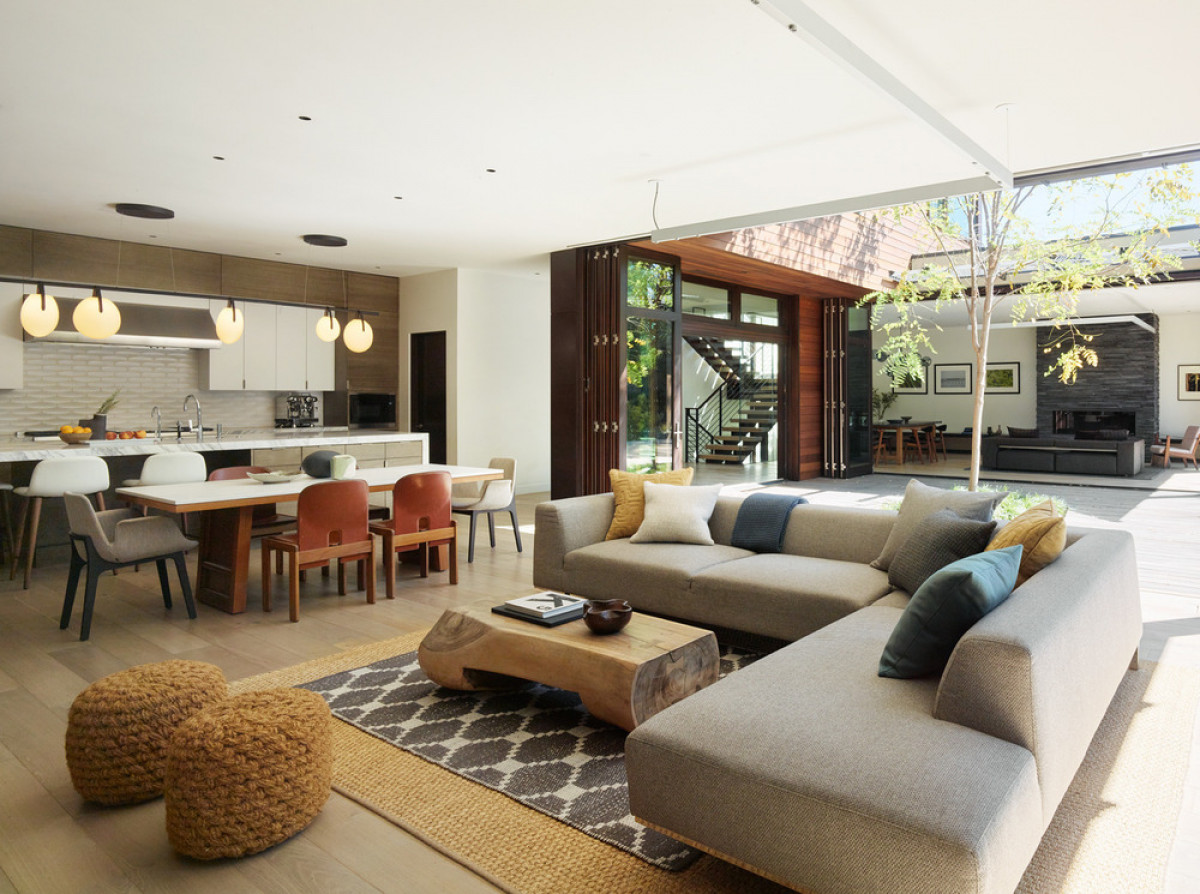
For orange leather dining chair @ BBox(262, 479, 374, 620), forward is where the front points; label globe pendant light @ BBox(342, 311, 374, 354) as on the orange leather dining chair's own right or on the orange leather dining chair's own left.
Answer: on the orange leather dining chair's own right

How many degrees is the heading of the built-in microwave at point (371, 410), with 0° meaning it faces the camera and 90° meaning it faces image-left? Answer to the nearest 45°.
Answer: approximately 0°

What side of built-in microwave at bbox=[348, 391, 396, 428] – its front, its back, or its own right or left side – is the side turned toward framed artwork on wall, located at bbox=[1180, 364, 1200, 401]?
left

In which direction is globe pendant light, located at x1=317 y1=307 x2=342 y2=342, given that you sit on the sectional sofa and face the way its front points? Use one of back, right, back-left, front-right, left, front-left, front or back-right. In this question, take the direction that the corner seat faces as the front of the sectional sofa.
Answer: right

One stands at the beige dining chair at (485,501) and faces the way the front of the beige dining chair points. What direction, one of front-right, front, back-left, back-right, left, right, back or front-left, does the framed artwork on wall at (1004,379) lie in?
back

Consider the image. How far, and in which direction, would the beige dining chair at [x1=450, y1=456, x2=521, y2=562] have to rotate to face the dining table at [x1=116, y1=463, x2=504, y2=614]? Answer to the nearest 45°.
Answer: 0° — it already faces it

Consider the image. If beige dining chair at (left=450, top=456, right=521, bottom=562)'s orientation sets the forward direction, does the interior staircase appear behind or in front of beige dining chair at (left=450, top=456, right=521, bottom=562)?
behind

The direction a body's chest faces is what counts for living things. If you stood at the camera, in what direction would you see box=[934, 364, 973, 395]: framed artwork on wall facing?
facing the viewer

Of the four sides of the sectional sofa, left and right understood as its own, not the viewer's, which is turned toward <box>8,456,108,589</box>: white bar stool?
right

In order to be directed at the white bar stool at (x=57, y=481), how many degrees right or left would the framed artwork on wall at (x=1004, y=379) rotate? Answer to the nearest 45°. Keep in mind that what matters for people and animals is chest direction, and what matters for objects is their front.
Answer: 0° — it already faces it
